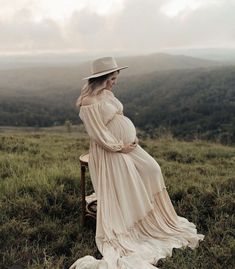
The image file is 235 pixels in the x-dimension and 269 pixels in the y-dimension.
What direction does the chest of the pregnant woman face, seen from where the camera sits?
to the viewer's right

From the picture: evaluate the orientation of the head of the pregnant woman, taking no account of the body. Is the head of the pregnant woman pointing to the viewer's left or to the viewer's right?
to the viewer's right
